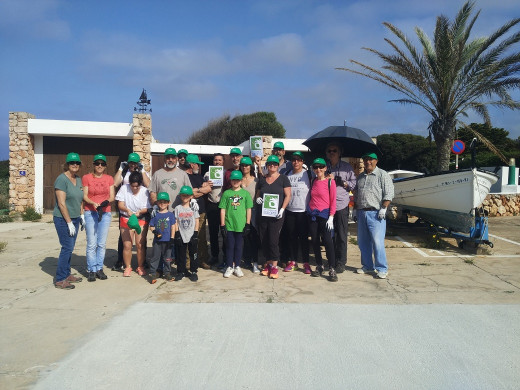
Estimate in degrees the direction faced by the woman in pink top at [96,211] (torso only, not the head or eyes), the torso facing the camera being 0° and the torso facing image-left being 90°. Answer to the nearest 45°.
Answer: approximately 0°

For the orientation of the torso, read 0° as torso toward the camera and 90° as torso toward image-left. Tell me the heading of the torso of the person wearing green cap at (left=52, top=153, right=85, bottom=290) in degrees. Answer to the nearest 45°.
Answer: approximately 315°

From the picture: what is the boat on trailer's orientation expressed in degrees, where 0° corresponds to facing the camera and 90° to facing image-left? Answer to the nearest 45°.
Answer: approximately 315°
